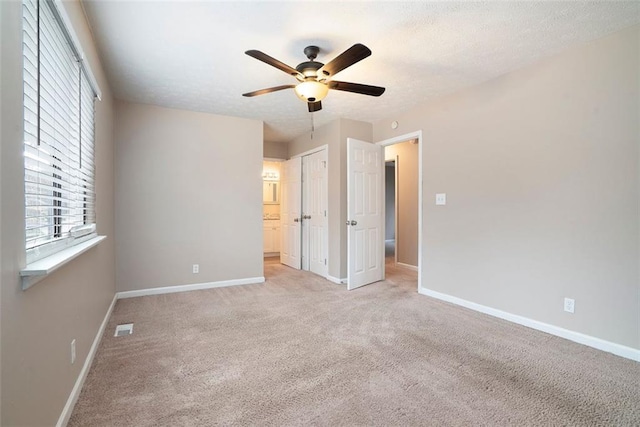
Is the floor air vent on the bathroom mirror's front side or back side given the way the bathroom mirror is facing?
on the front side

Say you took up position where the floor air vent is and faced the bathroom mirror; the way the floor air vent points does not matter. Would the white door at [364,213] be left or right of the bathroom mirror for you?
right

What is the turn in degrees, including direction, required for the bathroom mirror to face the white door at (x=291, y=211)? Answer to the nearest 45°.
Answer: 0° — it already faces it

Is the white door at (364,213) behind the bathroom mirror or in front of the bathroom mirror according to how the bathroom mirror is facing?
in front

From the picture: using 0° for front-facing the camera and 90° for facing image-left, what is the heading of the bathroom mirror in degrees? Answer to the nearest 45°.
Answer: approximately 0°
